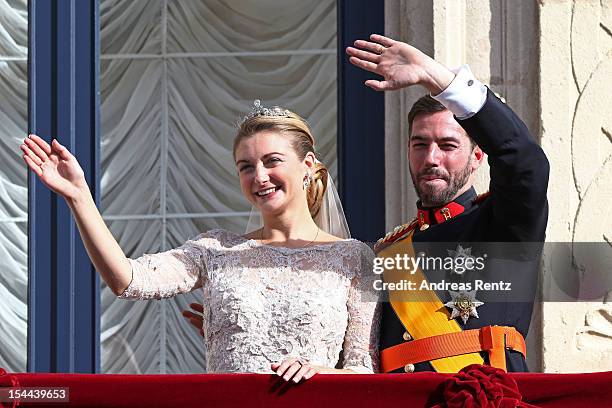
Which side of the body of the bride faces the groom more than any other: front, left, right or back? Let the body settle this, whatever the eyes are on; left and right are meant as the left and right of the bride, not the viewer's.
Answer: left

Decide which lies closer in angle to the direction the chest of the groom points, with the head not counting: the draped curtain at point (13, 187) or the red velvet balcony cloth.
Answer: the red velvet balcony cloth

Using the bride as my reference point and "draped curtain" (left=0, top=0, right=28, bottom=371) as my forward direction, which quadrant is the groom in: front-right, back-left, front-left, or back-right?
back-right

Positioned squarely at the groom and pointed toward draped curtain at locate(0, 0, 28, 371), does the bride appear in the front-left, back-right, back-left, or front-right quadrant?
front-left

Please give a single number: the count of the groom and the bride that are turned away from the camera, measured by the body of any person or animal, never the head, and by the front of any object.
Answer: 0

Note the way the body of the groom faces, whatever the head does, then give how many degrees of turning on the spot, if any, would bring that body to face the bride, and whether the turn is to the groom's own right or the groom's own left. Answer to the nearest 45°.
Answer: approximately 45° to the groom's own right

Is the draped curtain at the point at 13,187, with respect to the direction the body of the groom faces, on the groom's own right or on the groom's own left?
on the groom's own right

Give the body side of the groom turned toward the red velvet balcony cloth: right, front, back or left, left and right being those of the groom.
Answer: front

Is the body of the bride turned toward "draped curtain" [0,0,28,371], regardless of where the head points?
no

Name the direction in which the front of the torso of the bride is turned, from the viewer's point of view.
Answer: toward the camera

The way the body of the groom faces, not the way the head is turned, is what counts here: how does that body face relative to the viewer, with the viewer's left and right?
facing the viewer and to the left of the viewer
